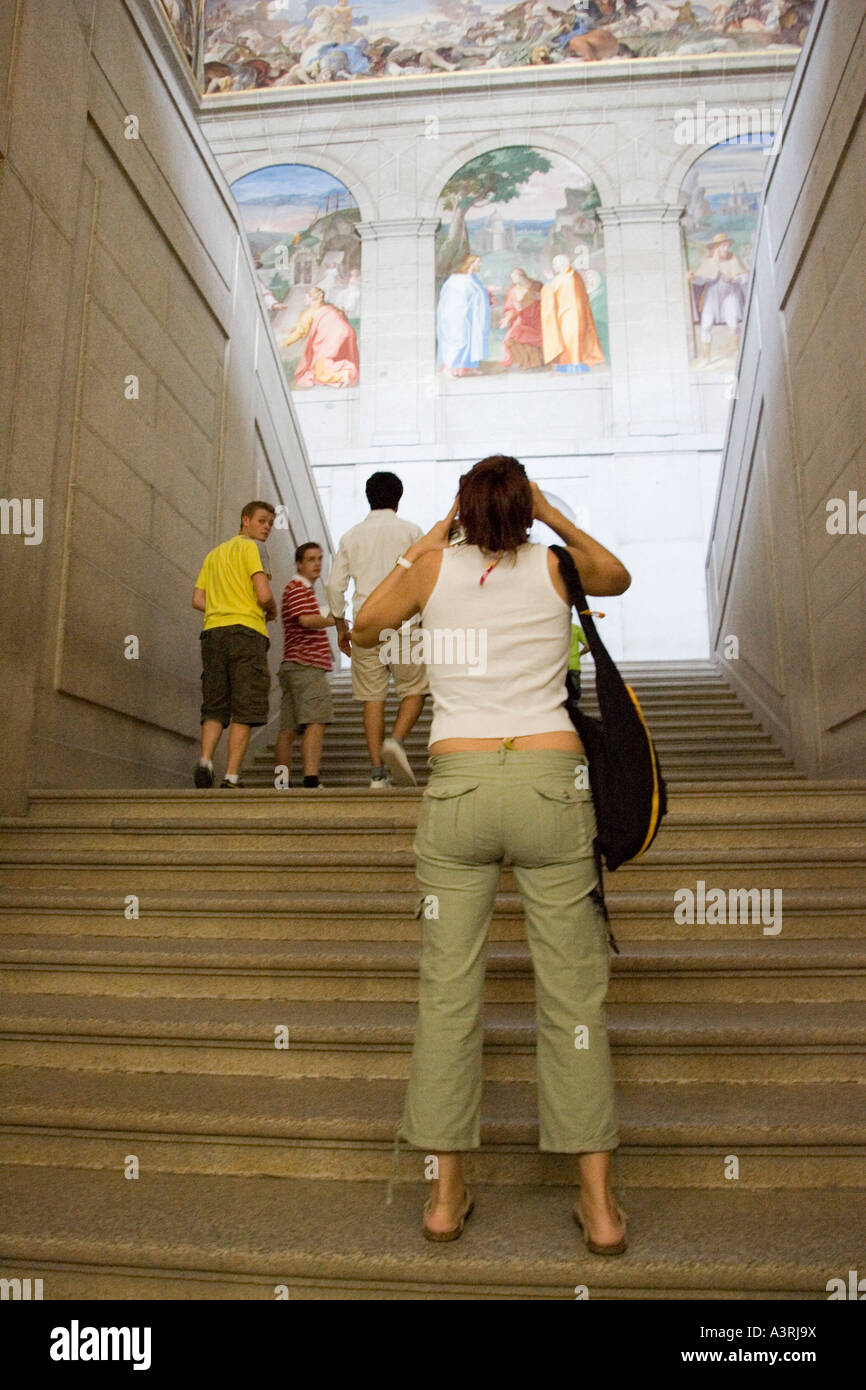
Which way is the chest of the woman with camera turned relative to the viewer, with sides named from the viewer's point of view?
facing away from the viewer

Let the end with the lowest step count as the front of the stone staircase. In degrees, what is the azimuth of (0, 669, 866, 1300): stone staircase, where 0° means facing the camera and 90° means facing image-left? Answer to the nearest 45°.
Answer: approximately 0°

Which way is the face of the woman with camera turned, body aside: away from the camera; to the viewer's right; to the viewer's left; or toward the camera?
away from the camera

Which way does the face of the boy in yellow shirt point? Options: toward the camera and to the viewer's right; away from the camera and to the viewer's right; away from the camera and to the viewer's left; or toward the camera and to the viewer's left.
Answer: toward the camera and to the viewer's right

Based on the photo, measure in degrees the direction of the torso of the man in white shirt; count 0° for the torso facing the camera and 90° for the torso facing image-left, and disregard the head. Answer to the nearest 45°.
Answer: approximately 180°

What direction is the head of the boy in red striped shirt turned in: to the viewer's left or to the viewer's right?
to the viewer's right

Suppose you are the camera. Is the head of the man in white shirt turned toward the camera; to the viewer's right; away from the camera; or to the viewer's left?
away from the camera

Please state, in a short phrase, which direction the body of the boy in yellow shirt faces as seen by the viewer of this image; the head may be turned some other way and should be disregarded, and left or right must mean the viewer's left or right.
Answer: facing away from the viewer and to the right of the viewer
